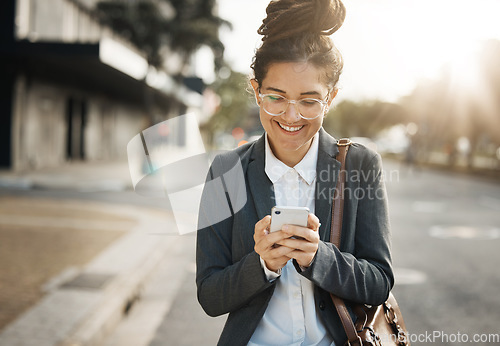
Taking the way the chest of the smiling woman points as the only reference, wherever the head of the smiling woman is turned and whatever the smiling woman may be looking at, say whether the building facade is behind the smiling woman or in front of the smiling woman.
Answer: behind

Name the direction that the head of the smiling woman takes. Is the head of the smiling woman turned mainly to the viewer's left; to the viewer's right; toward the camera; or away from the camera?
toward the camera

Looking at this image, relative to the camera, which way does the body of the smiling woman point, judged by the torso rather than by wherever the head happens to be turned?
toward the camera

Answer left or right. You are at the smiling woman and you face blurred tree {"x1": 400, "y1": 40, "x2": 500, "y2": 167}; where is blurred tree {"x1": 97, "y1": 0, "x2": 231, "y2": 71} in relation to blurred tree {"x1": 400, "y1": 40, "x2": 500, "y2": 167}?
left

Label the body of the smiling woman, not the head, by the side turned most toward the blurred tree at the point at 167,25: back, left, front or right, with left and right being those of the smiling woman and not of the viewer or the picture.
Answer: back

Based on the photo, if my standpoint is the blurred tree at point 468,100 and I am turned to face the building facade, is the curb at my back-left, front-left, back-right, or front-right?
front-left

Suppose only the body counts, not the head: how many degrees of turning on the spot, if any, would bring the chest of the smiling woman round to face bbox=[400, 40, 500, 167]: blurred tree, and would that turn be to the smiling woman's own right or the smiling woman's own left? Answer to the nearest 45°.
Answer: approximately 180°

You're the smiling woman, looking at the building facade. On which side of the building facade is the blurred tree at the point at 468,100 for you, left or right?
right
